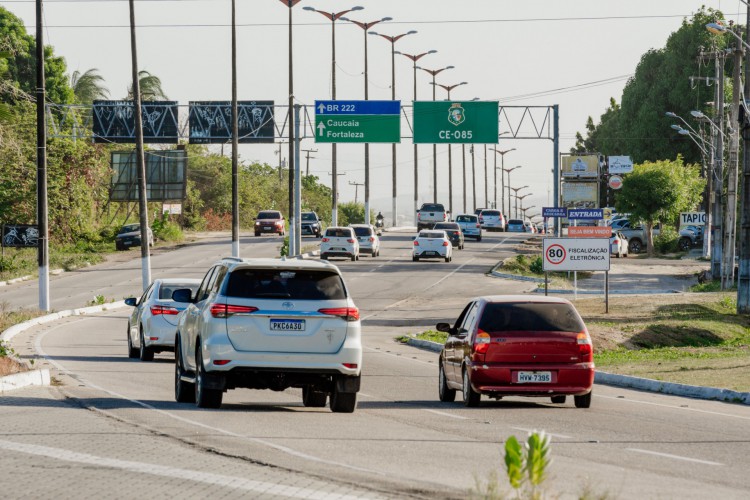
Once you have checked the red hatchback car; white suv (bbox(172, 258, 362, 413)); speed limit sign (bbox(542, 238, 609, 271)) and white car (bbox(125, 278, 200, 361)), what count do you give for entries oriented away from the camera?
3

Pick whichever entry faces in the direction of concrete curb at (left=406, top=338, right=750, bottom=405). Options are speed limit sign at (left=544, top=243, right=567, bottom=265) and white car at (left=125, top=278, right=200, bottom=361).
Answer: the speed limit sign

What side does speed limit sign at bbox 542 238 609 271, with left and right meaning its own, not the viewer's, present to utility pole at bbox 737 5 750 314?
left

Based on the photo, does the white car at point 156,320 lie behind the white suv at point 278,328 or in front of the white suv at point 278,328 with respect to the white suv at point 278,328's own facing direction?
in front

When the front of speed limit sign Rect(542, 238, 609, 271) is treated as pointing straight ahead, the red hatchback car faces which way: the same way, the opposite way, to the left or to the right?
the opposite way

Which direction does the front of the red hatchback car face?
away from the camera

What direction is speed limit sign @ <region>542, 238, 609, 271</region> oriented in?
toward the camera

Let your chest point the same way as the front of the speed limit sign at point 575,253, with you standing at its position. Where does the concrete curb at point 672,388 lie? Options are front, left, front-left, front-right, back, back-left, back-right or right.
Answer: front

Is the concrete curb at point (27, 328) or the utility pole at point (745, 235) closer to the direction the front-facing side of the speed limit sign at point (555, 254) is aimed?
the concrete curb

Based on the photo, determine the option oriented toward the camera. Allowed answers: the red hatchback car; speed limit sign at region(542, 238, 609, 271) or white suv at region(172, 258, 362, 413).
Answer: the speed limit sign

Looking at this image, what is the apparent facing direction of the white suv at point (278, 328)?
away from the camera

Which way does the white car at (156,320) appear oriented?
away from the camera
